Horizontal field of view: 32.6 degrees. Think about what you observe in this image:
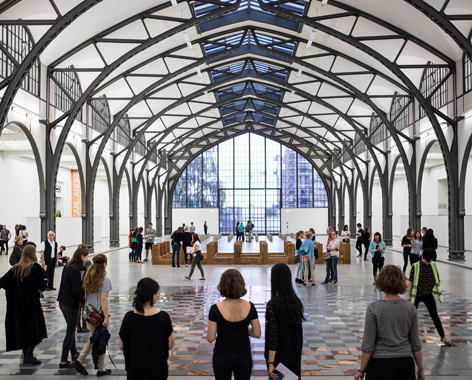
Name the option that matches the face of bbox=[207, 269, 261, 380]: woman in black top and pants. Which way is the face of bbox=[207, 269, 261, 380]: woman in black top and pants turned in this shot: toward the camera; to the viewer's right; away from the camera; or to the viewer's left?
away from the camera

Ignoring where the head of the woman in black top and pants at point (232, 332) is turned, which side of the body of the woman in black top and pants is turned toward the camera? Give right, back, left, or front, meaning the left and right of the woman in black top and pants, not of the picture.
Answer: back

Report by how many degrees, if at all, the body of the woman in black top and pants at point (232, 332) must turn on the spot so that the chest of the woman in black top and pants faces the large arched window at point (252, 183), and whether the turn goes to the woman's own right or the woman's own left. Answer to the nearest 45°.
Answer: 0° — they already face it

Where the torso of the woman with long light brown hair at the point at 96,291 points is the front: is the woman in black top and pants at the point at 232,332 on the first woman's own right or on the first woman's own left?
on the first woman's own right

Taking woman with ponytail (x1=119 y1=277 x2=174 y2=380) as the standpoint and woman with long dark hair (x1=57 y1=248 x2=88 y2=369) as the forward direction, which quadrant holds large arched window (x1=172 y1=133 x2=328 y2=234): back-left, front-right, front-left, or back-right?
front-right

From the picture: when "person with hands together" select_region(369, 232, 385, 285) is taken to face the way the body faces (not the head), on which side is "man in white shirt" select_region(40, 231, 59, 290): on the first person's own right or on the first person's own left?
on the first person's own right

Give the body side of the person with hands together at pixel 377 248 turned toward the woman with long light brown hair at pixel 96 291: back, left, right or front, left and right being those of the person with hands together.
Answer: front

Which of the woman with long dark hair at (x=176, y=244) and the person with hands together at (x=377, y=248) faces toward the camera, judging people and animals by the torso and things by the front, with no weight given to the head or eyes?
the person with hands together

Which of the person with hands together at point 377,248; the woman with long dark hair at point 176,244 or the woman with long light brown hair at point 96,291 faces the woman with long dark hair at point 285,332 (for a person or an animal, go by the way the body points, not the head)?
the person with hands together

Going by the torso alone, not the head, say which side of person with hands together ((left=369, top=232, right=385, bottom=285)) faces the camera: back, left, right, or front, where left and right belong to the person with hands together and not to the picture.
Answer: front

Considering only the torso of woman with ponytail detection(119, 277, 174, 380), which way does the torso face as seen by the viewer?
away from the camera

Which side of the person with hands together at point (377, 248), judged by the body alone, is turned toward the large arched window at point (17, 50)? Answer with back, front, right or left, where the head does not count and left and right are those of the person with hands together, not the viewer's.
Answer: right

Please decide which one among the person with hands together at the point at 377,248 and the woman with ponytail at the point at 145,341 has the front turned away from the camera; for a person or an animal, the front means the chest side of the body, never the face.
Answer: the woman with ponytail

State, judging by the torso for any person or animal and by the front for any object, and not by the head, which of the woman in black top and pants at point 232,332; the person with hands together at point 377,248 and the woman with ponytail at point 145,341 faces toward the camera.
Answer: the person with hands together
